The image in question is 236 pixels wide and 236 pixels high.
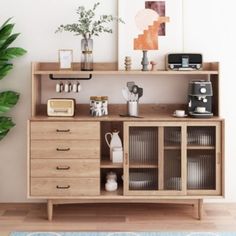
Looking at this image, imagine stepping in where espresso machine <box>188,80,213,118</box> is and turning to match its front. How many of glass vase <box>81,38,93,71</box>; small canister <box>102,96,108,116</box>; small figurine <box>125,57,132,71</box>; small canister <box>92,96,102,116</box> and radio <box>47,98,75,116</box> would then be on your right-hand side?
5

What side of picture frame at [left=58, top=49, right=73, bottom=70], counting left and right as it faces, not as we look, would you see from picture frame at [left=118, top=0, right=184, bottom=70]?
left

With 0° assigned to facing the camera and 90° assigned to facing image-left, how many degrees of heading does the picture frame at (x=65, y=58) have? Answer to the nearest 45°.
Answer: approximately 0°

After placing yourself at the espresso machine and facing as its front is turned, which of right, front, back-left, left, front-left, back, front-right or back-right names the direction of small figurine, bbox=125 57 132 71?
right

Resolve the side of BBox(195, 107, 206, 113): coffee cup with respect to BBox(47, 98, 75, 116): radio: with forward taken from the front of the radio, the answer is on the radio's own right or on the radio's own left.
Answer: on the radio's own left

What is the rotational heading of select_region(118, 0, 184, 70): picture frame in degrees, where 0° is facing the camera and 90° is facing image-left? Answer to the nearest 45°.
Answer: approximately 0°
